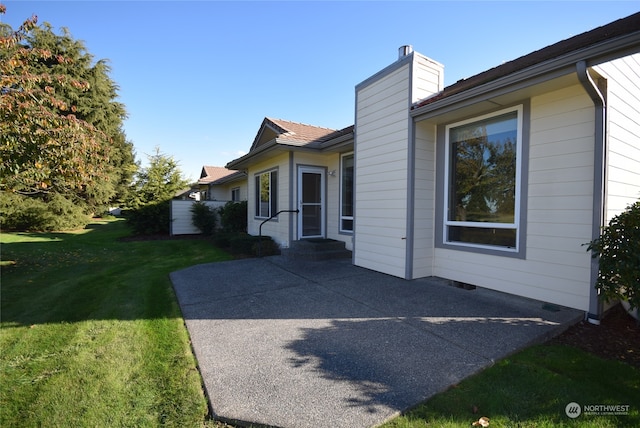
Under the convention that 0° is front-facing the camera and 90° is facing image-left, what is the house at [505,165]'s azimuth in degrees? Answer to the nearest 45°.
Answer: approximately 45°

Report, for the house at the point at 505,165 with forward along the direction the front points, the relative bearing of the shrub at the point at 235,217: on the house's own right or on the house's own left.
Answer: on the house's own right

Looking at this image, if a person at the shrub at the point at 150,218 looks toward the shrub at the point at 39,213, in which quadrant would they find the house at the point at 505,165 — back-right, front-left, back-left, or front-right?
back-left

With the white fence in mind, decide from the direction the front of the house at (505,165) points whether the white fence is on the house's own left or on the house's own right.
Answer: on the house's own right

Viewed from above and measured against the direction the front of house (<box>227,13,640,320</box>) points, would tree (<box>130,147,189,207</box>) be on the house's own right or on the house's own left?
on the house's own right

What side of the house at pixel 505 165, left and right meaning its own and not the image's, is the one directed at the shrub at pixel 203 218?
right

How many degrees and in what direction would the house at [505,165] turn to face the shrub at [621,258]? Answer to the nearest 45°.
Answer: approximately 90° to its left

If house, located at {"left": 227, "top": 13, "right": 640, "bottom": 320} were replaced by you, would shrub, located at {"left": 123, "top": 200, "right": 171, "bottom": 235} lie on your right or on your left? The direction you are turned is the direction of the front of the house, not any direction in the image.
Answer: on your right

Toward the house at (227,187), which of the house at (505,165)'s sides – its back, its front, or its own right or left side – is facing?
right
